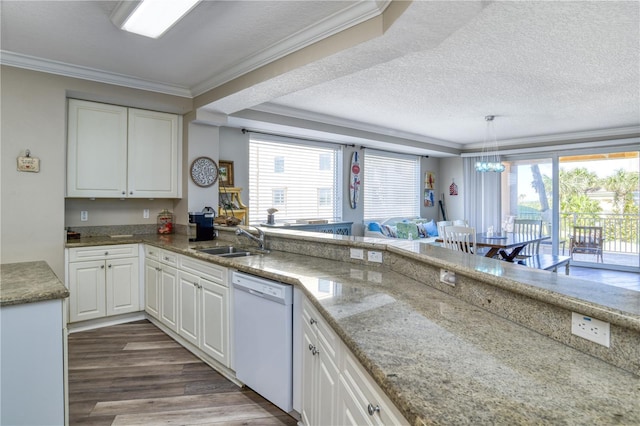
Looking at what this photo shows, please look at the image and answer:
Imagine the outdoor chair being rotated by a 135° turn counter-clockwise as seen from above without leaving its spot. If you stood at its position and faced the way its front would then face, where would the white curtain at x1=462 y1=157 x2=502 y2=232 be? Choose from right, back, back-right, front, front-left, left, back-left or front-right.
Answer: back-left

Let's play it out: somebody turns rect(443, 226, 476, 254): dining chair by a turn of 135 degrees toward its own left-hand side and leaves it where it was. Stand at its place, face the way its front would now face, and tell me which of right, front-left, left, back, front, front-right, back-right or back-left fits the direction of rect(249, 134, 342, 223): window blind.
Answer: front

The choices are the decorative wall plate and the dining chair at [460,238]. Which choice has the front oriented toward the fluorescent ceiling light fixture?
the decorative wall plate

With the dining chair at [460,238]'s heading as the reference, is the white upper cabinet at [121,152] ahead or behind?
behind

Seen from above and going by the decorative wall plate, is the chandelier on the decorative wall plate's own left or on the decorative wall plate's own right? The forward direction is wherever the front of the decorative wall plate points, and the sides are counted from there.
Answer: on the decorative wall plate's own left

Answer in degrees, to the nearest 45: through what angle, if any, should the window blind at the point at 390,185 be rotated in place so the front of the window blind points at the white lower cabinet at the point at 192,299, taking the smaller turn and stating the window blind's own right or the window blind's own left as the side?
approximately 45° to the window blind's own right

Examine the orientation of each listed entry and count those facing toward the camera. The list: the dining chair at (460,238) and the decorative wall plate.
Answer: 1

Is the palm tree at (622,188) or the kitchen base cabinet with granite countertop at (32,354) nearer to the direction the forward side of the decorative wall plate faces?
the kitchen base cabinet with granite countertop

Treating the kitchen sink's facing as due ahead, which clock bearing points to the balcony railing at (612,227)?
The balcony railing is roughly at 7 o'clock from the kitchen sink.

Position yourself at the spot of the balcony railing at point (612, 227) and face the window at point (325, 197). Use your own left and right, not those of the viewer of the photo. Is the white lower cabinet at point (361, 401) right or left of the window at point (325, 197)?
left

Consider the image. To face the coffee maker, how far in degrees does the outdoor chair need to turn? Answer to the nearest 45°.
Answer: approximately 45° to its right
